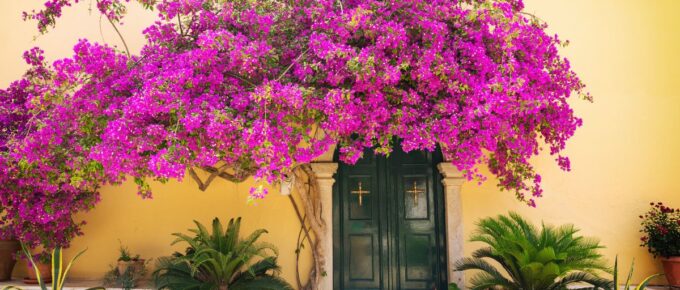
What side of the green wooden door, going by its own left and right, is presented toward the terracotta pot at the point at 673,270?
left

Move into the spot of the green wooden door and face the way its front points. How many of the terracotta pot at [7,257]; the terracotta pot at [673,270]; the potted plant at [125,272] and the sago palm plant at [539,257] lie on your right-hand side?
2

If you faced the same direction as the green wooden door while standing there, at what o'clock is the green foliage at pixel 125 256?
The green foliage is roughly at 3 o'clock from the green wooden door.

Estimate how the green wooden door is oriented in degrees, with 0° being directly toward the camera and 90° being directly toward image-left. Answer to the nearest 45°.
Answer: approximately 0°

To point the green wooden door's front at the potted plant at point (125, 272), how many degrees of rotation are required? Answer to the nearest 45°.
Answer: approximately 90° to its right

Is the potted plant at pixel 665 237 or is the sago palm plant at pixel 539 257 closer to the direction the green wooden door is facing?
the sago palm plant

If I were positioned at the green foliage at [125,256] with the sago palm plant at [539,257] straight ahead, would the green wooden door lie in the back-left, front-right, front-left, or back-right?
front-left

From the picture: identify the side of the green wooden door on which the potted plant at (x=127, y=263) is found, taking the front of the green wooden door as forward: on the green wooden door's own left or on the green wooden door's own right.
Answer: on the green wooden door's own right

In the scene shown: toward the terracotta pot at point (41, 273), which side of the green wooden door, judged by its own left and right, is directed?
right

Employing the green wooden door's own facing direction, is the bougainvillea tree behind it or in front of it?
in front

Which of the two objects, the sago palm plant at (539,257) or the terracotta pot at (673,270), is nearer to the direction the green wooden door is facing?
the sago palm plant
